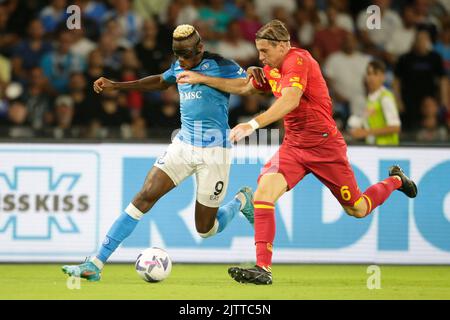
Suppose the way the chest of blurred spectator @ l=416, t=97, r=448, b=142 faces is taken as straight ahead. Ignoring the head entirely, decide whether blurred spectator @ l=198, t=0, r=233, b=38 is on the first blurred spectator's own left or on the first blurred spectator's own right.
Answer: on the first blurred spectator's own right

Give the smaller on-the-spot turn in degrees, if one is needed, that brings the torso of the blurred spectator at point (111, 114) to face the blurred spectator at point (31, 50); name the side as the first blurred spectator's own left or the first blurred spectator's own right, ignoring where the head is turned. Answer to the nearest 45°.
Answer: approximately 135° to the first blurred spectator's own right

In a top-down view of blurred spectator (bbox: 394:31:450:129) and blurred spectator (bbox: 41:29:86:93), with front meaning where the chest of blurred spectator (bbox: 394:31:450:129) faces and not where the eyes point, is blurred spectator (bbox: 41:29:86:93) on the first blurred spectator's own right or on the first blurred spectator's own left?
on the first blurred spectator's own right

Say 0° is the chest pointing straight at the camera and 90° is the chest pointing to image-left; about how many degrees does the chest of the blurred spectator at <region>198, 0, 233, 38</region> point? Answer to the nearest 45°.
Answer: approximately 0°

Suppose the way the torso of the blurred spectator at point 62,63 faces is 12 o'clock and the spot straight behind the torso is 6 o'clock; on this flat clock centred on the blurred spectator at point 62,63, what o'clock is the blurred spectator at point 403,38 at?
the blurred spectator at point 403,38 is roughly at 9 o'clock from the blurred spectator at point 62,63.

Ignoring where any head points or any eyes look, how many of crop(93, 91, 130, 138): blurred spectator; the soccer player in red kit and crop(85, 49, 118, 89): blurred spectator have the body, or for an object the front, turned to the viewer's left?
1

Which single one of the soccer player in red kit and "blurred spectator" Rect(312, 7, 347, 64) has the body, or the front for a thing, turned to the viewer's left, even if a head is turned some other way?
the soccer player in red kit

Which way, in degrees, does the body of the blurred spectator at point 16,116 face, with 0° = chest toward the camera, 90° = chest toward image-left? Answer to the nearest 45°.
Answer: approximately 0°

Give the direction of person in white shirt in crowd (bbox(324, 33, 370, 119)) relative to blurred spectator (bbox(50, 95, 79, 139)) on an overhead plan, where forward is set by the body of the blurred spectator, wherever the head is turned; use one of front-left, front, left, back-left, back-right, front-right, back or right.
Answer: left

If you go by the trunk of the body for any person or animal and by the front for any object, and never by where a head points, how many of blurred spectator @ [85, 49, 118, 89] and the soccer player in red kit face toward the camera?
1
